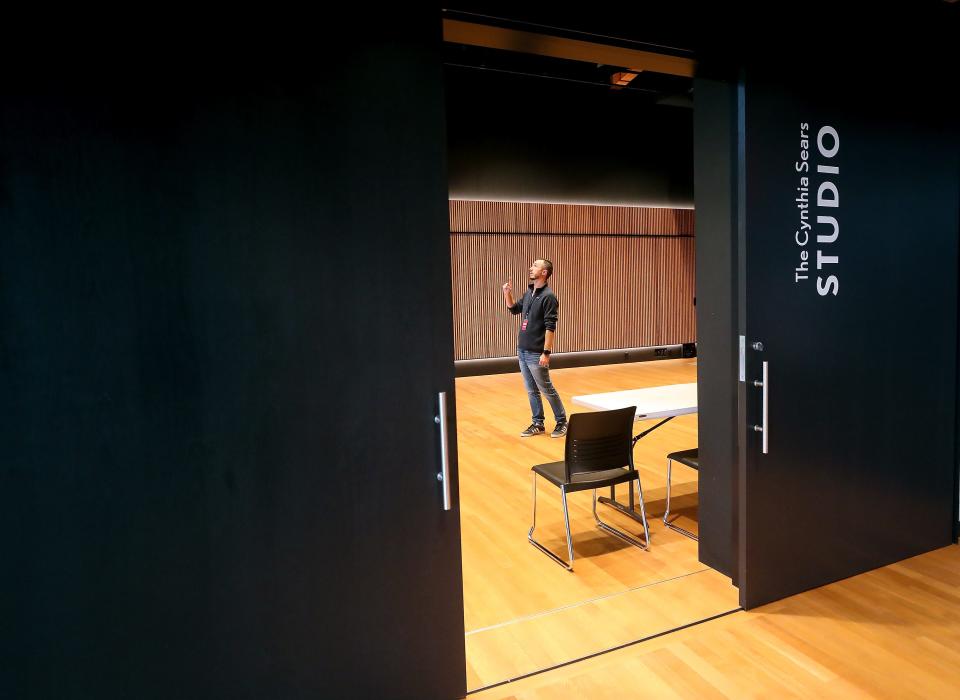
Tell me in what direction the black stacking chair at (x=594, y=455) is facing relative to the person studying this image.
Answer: facing away from the viewer and to the left of the viewer

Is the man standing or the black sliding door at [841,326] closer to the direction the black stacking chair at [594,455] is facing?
the man standing

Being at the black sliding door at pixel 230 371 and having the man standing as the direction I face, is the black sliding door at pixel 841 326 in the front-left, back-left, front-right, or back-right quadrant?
front-right

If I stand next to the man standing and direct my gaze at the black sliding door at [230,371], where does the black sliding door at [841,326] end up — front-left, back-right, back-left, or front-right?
front-left

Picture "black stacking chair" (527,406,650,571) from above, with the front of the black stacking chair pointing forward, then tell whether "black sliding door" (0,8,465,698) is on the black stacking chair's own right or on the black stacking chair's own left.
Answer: on the black stacking chair's own left

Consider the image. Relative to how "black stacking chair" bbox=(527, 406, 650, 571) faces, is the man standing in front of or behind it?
in front

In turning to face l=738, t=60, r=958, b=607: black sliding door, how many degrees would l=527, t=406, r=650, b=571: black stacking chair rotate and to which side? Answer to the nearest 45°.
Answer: approximately 135° to its right

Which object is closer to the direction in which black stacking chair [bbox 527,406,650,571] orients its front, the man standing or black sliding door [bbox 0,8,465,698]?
the man standing

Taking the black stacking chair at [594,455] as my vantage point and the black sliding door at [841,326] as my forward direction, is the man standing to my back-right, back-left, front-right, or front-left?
back-left
